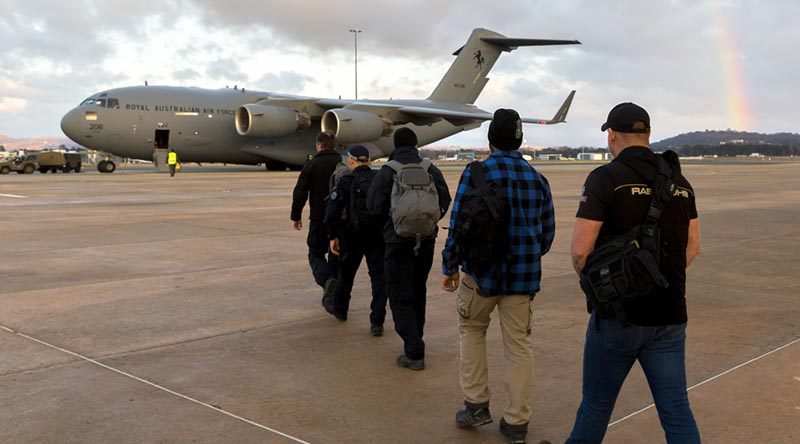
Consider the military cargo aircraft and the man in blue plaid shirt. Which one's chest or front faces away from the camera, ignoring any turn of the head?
the man in blue plaid shirt

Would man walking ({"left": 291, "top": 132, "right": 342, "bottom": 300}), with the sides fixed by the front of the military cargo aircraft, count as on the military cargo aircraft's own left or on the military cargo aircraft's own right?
on the military cargo aircraft's own left

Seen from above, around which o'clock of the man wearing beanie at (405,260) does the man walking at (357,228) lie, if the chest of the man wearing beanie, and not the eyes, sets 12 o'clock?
The man walking is roughly at 11 o'clock from the man wearing beanie.

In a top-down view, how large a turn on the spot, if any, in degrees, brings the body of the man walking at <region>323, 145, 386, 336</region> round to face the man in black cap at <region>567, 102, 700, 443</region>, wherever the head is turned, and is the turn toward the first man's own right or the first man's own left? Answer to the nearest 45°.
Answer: approximately 180°

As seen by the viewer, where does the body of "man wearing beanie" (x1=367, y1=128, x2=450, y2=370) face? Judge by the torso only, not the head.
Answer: away from the camera

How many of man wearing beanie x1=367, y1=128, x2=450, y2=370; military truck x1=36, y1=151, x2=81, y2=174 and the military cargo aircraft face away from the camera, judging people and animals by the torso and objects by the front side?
1

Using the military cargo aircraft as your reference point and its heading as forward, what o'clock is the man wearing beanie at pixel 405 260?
The man wearing beanie is roughly at 10 o'clock from the military cargo aircraft.

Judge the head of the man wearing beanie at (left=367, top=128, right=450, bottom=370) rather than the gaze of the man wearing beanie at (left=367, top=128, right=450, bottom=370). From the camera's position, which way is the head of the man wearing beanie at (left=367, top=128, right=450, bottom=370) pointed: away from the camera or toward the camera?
away from the camera

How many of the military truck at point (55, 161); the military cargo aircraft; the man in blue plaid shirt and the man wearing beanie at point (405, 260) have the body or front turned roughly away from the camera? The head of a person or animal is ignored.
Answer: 2

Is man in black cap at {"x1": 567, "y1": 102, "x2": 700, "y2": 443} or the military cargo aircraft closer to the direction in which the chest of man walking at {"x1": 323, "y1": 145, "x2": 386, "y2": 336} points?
the military cargo aircraft

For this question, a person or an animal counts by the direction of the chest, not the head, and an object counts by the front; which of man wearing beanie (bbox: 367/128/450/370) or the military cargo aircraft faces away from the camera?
the man wearing beanie

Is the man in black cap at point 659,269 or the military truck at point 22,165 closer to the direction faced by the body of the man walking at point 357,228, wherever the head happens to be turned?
the military truck
